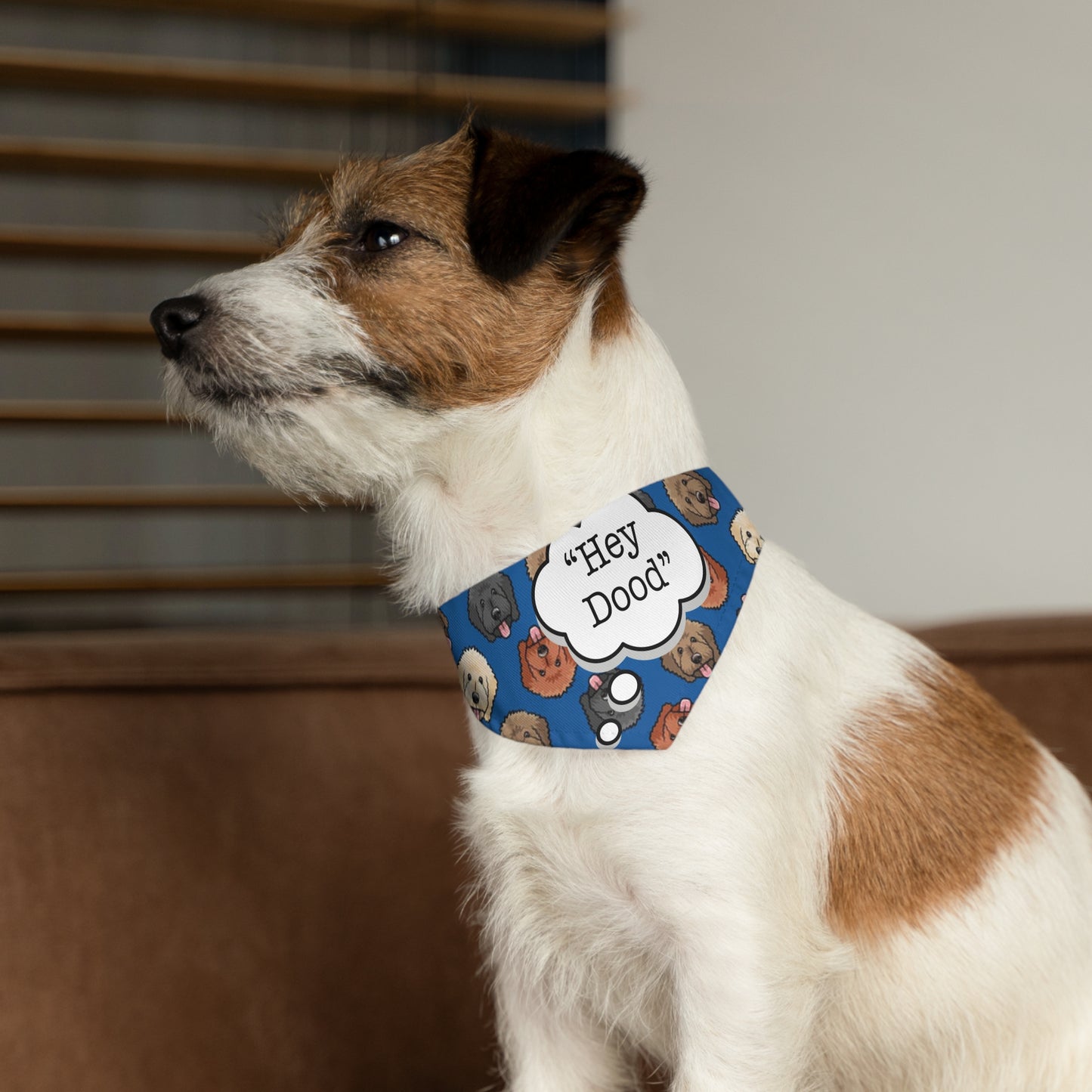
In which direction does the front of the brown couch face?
toward the camera

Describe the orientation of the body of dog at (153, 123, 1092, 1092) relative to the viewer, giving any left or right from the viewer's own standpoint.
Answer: facing the viewer and to the left of the viewer
